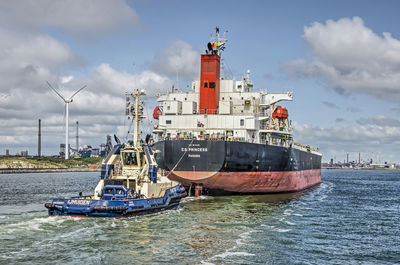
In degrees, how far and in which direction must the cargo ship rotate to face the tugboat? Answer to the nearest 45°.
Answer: approximately 135° to its right

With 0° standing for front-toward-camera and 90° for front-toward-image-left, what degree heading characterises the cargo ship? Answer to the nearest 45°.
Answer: approximately 225°

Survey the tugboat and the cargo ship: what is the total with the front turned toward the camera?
0
